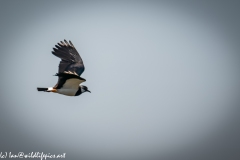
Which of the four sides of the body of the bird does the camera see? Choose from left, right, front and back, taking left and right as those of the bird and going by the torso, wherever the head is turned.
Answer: right
